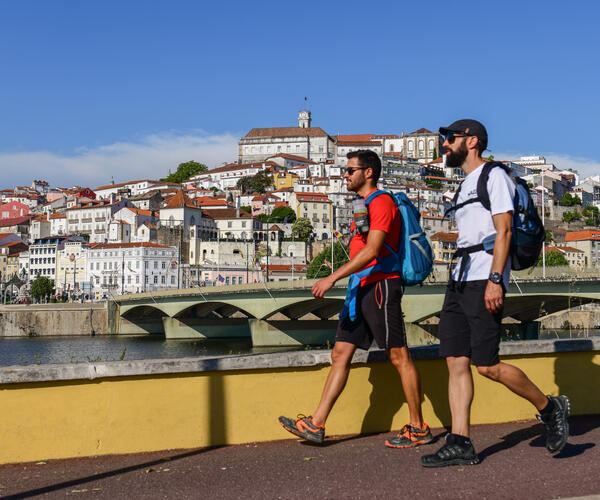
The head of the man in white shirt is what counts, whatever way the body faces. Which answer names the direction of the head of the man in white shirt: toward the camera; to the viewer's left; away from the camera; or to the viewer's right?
to the viewer's left

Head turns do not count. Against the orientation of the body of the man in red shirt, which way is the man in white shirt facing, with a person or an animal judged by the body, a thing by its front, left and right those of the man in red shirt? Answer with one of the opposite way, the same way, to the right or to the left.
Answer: the same way

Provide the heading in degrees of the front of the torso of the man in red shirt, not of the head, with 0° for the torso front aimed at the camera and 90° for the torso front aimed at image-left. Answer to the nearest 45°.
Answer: approximately 90°

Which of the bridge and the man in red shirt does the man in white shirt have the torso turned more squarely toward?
the man in red shirt

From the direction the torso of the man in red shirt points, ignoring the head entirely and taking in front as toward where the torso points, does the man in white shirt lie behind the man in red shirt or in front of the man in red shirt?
behind

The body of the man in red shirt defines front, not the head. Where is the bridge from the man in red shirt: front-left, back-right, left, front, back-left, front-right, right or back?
right

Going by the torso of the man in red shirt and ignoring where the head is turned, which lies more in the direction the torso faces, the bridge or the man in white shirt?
the bridge

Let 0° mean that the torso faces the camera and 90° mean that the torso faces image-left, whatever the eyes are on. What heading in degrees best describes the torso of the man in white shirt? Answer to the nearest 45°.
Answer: approximately 90°

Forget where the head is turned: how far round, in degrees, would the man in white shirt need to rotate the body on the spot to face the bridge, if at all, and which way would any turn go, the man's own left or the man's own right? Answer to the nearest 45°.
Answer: approximately 90° to the man's own right

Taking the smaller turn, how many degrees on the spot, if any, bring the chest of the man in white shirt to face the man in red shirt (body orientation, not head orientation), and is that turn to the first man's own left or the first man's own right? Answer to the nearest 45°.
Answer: approximately 45° to the first man's own right

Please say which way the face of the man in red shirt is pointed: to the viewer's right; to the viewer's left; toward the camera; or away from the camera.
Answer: to the viewer's left

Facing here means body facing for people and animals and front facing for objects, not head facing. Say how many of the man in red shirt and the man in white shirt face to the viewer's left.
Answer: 2
